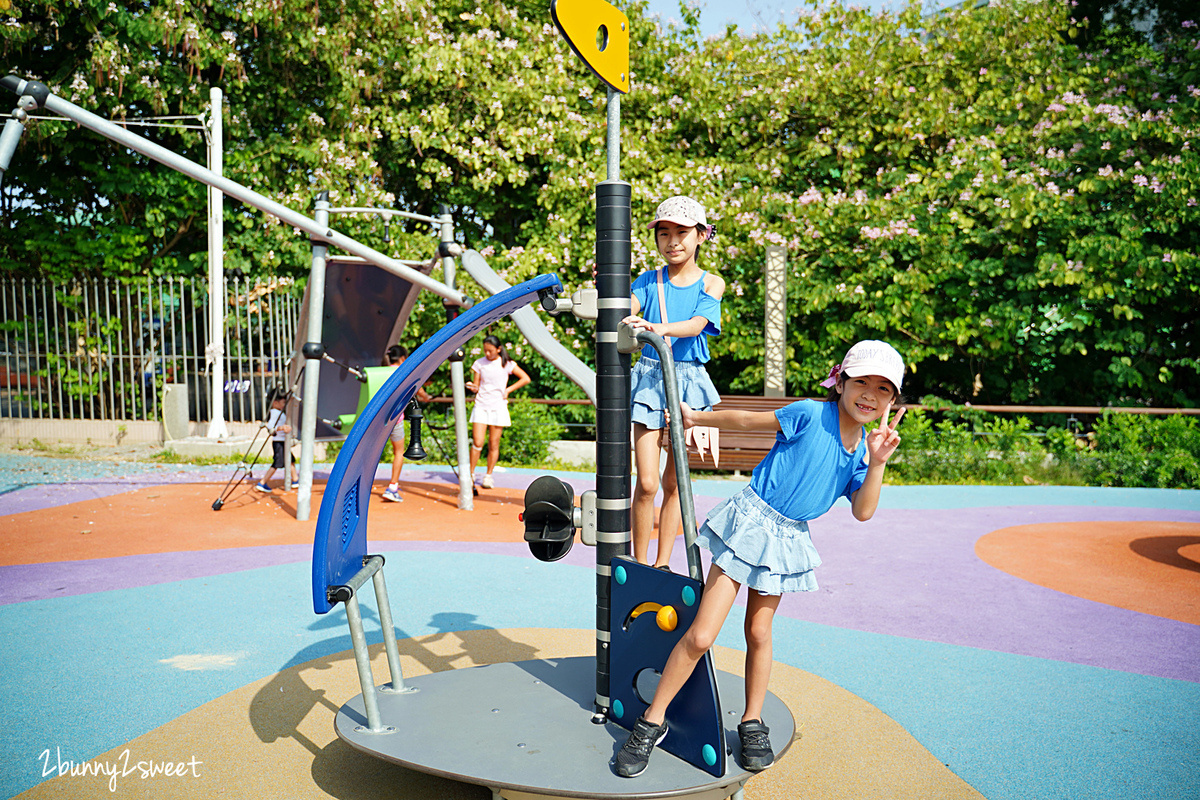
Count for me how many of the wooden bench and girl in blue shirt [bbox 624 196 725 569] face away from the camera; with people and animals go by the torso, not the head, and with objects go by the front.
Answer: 0

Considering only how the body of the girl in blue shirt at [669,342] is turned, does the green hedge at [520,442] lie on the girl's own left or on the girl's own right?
on the girl's own right

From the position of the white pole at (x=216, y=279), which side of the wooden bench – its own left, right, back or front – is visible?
right

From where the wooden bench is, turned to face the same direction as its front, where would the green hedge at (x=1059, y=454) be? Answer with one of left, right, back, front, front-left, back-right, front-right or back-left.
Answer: left

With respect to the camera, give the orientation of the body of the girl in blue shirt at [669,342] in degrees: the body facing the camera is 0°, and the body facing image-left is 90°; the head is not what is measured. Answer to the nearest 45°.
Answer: approximately 45°

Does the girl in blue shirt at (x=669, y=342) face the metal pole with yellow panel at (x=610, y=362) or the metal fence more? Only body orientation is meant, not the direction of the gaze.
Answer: the metal pole with yellow panel

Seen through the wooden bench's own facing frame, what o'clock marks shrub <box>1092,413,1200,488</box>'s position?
The shrub is roughly at 9 o'clock from the wooden bench.

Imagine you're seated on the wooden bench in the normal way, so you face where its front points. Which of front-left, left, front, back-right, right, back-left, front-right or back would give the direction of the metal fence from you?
right

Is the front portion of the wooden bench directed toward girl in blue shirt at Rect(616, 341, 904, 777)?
yes

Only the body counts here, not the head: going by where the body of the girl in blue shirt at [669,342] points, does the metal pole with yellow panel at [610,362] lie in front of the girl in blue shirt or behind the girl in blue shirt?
in front

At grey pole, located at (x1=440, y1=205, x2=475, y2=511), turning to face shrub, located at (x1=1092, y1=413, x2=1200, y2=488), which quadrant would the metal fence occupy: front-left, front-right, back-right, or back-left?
back-left

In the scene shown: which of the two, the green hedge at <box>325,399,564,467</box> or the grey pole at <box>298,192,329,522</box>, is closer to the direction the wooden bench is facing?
the grey pole

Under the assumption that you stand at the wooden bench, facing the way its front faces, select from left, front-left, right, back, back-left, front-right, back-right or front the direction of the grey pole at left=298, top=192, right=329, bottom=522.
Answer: front-right

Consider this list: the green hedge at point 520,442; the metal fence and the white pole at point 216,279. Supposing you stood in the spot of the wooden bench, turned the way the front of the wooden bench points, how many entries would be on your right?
3
